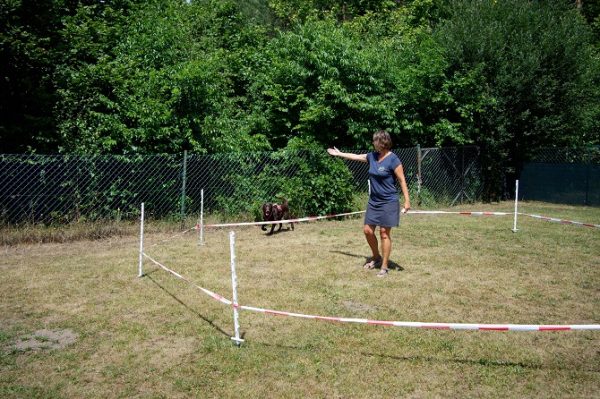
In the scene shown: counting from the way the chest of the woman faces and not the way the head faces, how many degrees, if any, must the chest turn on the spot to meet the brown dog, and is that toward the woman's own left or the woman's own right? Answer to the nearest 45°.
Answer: approximately 90° to the woman's own right

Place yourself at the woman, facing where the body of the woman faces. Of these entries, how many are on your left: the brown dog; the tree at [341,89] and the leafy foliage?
0

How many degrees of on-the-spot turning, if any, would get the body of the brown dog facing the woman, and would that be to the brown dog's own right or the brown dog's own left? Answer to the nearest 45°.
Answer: approximately 90° to the brown dog's own left

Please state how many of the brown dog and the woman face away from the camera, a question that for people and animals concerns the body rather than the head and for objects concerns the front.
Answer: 0

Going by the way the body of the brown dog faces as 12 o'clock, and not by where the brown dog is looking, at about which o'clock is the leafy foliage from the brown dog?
The leafy foliage is roughly at 5 o'clock from the brown dog.

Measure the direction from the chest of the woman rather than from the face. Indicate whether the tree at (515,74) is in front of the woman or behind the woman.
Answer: behind

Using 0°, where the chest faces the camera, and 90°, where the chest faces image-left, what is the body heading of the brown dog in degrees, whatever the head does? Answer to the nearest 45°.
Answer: approximately 45°

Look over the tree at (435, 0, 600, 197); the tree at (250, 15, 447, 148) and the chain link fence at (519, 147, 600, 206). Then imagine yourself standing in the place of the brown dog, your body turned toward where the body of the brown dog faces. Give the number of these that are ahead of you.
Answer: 0

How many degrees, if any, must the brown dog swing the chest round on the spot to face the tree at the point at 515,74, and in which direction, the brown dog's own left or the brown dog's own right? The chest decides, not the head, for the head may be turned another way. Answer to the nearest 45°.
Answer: approximately 180°

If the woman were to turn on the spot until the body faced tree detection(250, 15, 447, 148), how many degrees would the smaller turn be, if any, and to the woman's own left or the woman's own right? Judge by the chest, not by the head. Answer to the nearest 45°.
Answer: approximately 135° to the woman's own right

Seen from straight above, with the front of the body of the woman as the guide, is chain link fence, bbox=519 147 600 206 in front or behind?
behind

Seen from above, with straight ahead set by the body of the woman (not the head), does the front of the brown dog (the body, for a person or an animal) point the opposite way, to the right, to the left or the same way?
the same way

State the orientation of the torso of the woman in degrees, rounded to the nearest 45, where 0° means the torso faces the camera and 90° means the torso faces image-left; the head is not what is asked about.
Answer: approximately 45°

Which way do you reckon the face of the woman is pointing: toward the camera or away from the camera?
toward the camera
